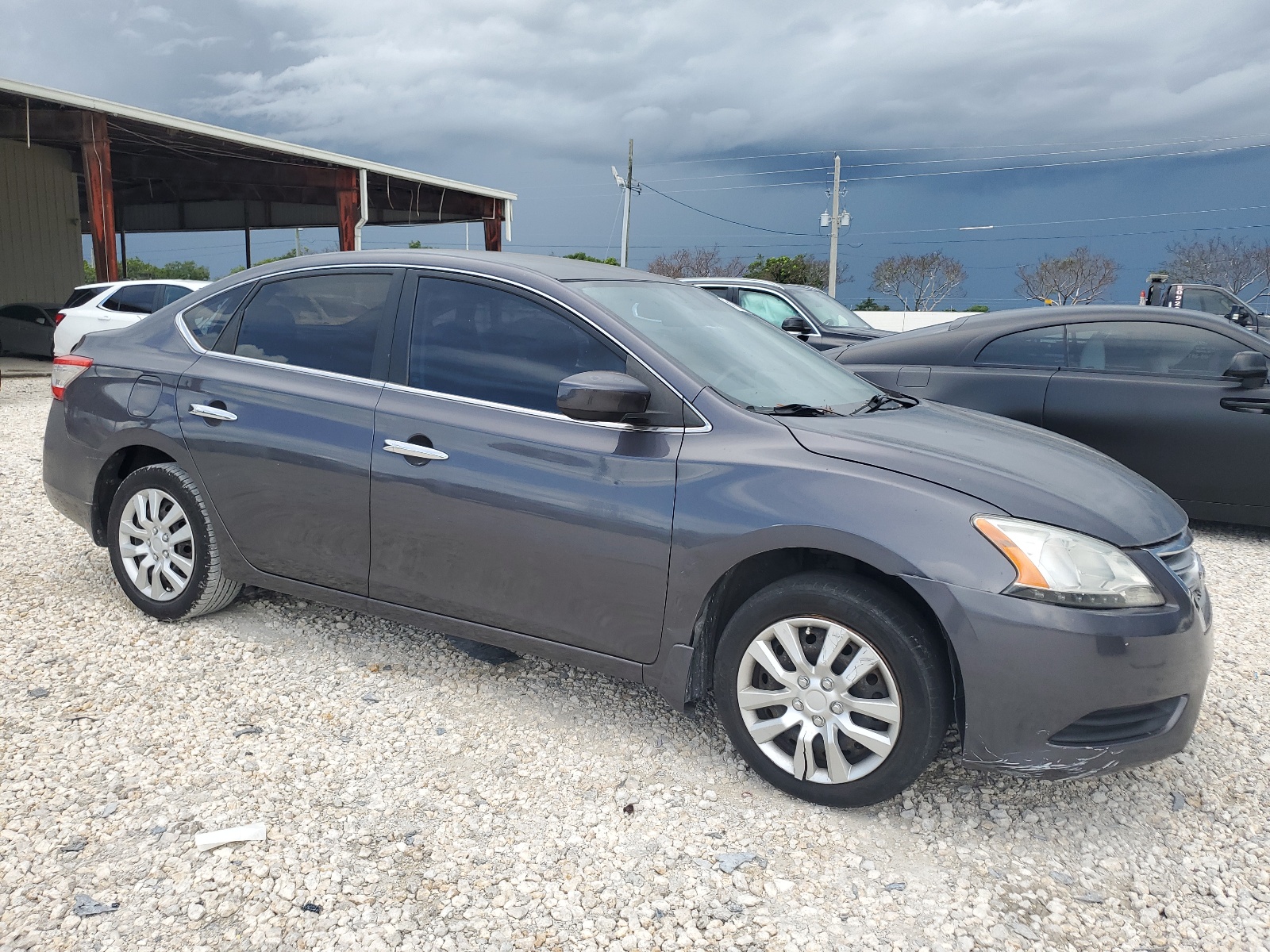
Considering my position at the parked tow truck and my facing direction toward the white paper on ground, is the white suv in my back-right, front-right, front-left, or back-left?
front-right

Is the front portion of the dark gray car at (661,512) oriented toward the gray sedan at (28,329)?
no

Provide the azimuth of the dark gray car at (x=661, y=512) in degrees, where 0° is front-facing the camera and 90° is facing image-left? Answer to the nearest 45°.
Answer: approximately 315°

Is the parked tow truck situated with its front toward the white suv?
no

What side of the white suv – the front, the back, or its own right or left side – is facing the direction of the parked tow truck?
front

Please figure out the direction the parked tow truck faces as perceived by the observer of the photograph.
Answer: facing to the right of the viewer

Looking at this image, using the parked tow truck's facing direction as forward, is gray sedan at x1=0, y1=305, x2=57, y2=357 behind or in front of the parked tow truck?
behind

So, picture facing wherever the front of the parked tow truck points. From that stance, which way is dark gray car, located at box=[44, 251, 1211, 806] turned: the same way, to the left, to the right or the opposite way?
the same way

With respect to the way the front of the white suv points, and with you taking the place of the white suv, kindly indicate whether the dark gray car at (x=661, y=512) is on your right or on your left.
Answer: on your right

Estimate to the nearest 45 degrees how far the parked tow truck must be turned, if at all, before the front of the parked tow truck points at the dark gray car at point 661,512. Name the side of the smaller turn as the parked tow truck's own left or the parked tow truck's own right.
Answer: approximately 90° to the parked tow truck's own right

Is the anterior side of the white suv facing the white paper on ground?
no

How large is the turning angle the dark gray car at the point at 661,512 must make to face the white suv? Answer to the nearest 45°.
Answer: approximately 180°

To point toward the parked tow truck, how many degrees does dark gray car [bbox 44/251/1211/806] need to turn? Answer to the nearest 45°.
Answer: approximately 90° to its left

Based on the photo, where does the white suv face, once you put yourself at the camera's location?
facing to the right of the viewer

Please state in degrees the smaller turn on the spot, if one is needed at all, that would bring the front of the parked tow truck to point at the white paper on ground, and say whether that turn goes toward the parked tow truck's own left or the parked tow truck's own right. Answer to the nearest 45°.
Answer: approximately 90° to the parked tow truck's own right
